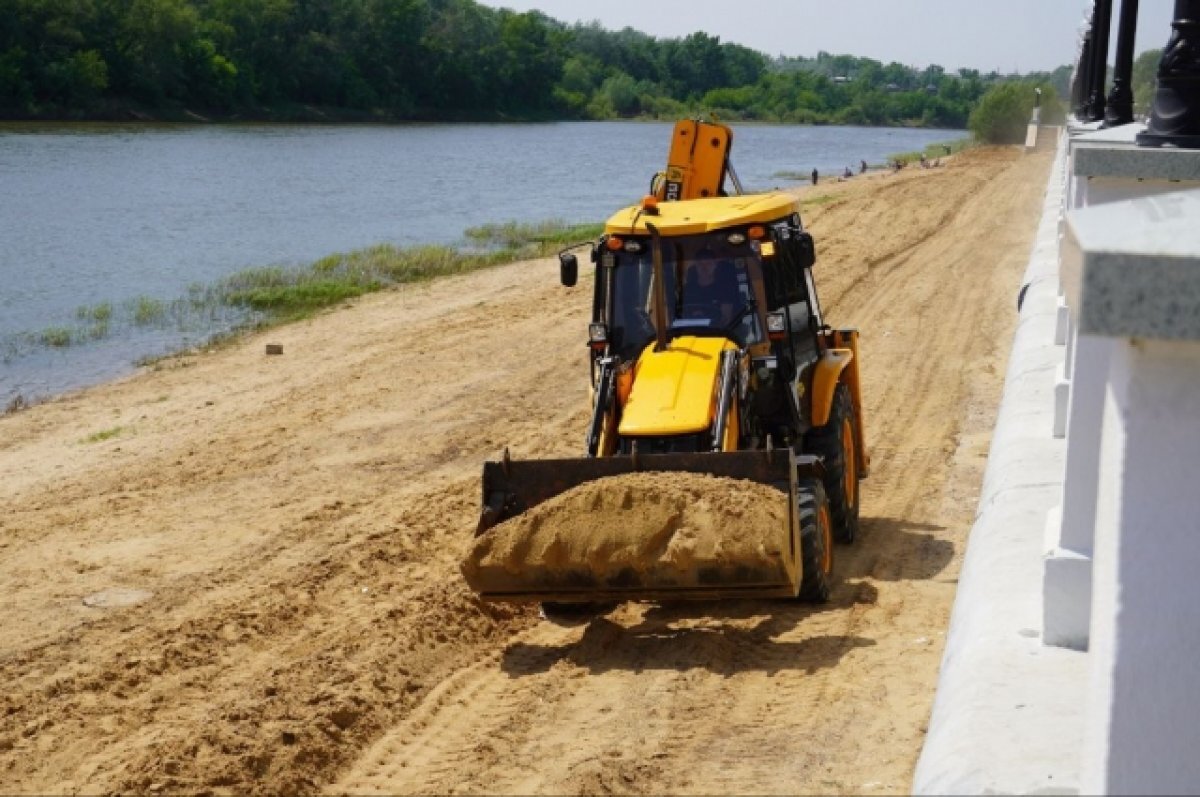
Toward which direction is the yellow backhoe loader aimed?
toward the camera

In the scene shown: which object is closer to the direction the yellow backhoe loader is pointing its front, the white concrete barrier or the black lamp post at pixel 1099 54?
the white concrete barrier

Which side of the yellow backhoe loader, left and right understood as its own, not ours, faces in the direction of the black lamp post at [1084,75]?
back

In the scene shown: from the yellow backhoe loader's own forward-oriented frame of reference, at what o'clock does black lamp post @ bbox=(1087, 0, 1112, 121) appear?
The black lamp post is roughly at 7 o'clock from the yellow backhoe loader.

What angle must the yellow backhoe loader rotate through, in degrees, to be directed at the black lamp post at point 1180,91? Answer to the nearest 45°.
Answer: approximately 45° to its left

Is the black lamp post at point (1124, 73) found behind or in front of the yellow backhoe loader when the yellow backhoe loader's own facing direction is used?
behind

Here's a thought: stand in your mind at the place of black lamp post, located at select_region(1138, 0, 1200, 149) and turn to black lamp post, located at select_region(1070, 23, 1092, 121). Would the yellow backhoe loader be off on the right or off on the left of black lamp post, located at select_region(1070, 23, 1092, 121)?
left

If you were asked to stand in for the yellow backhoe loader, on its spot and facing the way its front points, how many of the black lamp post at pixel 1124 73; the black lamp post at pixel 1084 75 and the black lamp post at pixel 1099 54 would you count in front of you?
0
